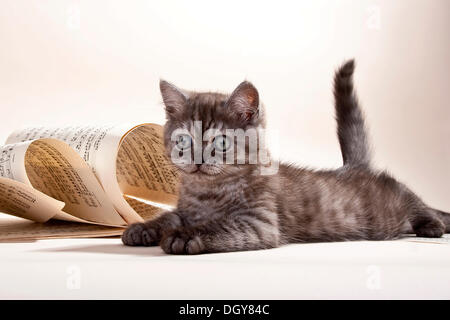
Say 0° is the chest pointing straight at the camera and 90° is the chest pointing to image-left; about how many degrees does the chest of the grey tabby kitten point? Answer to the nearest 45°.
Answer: approximately 90°

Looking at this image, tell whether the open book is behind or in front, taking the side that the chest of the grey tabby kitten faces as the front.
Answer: in front
